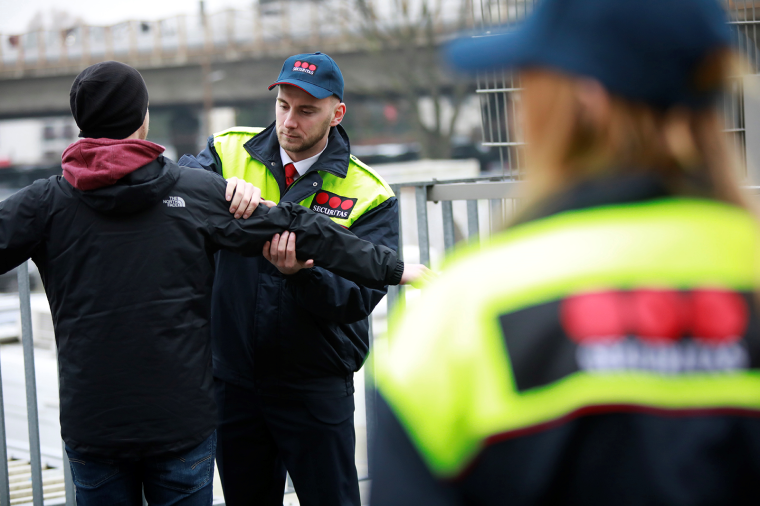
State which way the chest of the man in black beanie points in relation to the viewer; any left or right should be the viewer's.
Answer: facing away from the viewer

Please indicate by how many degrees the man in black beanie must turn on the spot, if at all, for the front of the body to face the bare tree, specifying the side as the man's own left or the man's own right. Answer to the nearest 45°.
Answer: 0° — they already face it

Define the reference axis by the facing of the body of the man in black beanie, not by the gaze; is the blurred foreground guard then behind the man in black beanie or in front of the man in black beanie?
behind

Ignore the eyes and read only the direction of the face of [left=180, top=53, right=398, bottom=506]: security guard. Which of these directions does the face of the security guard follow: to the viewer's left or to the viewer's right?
to the viewer's left

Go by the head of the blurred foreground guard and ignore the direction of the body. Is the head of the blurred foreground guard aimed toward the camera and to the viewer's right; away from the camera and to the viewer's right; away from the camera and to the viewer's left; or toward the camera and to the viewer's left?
away from the camera and to the viewer's left
